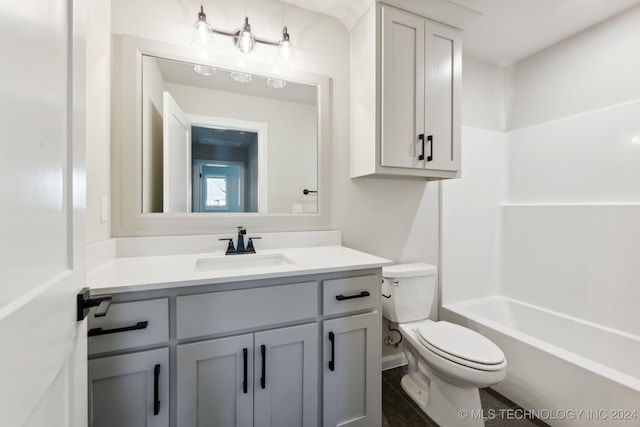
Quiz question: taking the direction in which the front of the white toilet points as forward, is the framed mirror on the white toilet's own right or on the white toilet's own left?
on the white toilet's own right

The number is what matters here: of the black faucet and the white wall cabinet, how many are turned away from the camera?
0

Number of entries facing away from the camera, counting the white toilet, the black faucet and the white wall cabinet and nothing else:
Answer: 0

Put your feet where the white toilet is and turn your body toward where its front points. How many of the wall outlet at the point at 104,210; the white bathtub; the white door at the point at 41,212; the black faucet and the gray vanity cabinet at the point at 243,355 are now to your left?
1

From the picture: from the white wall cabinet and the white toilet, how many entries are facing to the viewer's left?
0

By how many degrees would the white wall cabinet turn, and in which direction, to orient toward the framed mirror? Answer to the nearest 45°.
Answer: approximately 90° to its right

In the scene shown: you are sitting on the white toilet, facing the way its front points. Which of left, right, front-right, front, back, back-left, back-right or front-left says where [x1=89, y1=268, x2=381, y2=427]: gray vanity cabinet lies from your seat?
right

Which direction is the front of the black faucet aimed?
toward the camera

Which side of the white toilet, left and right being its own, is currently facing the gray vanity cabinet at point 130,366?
right
